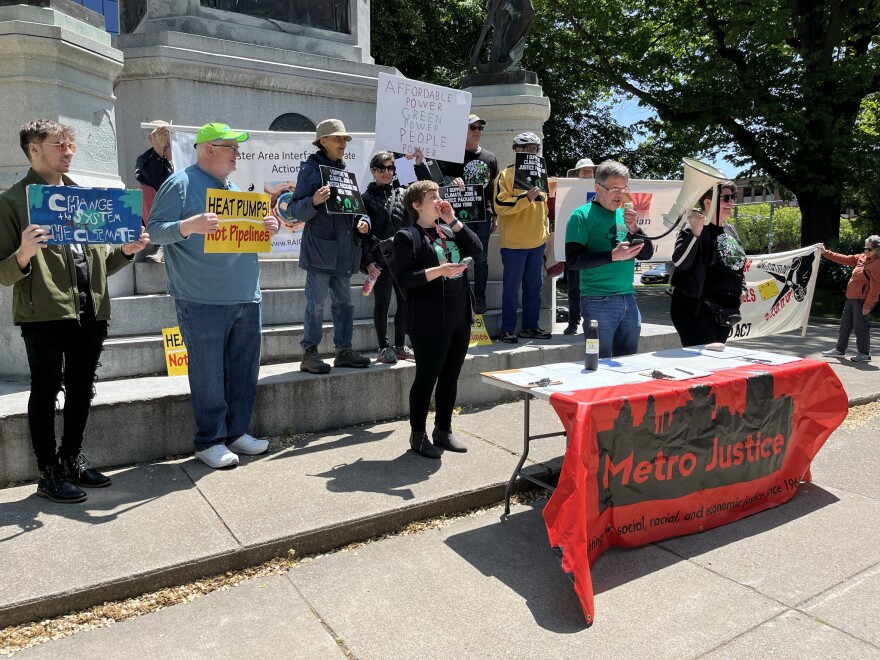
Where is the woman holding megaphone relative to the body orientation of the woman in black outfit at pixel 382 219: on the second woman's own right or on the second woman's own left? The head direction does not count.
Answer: on the second woman's own left

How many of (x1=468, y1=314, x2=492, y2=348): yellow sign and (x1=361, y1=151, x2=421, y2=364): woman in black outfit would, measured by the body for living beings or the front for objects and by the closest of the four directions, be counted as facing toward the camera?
2

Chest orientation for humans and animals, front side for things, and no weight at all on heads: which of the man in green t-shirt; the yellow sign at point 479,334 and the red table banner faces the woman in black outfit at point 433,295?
the yellow sign

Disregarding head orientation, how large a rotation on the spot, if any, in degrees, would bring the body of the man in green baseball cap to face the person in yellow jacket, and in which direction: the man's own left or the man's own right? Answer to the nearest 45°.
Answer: approximately 90° to the man's own left

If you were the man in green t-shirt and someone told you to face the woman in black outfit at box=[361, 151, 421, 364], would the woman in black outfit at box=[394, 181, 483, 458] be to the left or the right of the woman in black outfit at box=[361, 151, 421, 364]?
left

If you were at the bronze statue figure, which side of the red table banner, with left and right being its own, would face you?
back

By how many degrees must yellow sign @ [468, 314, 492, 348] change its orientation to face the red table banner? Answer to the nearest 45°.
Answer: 0° — it already faces it

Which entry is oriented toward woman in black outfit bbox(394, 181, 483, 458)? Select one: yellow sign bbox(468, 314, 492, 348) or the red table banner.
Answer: the yellow sign

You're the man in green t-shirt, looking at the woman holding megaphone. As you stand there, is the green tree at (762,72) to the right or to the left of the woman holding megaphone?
left

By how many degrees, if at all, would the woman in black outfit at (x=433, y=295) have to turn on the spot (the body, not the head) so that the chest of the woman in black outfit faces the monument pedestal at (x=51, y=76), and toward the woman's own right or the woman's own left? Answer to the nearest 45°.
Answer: approximately 135° to the woman's own right

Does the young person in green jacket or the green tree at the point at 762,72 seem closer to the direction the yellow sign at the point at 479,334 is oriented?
the young person in green jacket
